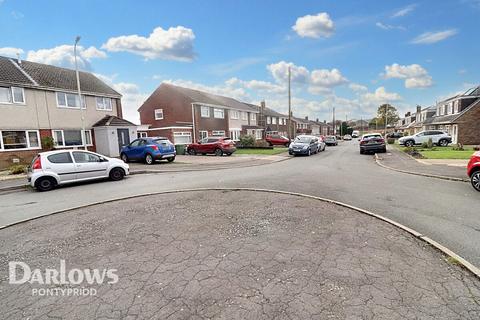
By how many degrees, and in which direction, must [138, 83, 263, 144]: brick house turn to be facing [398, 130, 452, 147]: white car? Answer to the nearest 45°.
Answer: approximately 45° to its left

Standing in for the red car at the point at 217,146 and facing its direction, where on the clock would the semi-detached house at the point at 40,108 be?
The semi-detached house is roughly at 10 o'clock from the red car.

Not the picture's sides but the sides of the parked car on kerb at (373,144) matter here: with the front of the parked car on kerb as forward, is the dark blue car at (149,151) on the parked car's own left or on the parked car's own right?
on the parked car's own left

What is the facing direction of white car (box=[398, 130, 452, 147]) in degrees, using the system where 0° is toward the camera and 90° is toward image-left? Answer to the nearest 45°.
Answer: approximately 90°

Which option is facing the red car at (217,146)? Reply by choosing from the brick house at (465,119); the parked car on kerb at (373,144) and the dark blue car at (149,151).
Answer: the brick house

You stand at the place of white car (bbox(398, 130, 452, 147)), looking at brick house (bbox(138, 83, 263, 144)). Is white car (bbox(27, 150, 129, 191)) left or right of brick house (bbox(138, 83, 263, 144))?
left

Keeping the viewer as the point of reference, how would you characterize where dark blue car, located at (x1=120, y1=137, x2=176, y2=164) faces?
facing away from the viewer and to the left of the viewer

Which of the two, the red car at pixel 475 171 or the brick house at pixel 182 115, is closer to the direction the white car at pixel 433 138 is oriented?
the brick house

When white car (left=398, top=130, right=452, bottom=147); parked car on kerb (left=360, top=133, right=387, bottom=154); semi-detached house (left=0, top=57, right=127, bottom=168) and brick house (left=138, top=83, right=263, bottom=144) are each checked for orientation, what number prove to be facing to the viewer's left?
1

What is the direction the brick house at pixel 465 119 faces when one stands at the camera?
facing the viewer and to the left of the viewer

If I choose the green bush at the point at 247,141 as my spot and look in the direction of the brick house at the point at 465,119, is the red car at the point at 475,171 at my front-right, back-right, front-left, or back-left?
front-right

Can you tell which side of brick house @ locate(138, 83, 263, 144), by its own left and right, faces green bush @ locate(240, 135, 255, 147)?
front
